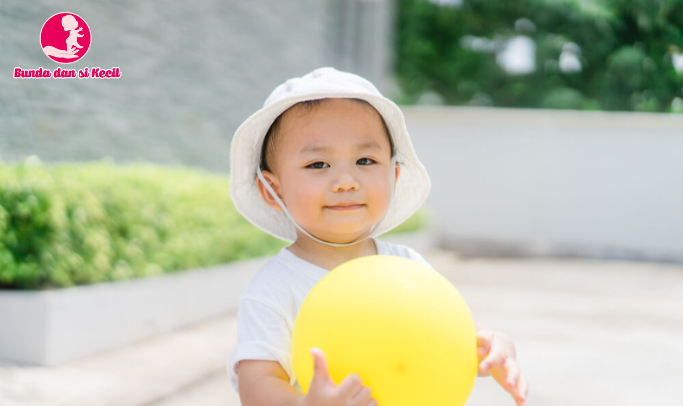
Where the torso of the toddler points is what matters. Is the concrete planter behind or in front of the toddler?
behind

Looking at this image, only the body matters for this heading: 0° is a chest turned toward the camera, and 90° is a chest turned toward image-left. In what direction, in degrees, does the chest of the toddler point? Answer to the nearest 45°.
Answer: approximately 315°

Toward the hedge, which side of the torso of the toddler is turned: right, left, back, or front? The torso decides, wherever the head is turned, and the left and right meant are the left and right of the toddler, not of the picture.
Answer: back
